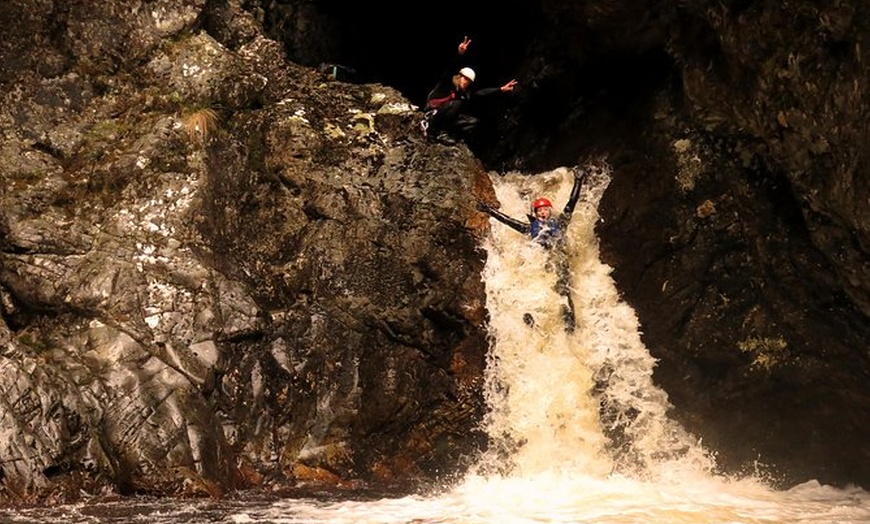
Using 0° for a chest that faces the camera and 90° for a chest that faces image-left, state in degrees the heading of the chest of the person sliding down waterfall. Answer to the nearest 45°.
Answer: approximately 0°

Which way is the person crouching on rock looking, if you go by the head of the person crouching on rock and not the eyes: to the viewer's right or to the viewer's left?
to the viewer's right

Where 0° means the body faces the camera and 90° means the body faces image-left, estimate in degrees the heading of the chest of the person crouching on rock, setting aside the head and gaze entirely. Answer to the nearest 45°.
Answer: approximately 315°
